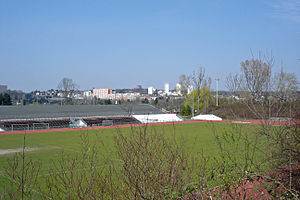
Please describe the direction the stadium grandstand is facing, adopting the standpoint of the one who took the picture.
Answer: facing the viewer and to the right of the viewer

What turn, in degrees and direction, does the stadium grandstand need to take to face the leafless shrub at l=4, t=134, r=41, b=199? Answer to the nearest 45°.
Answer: approximately 45° to its right
